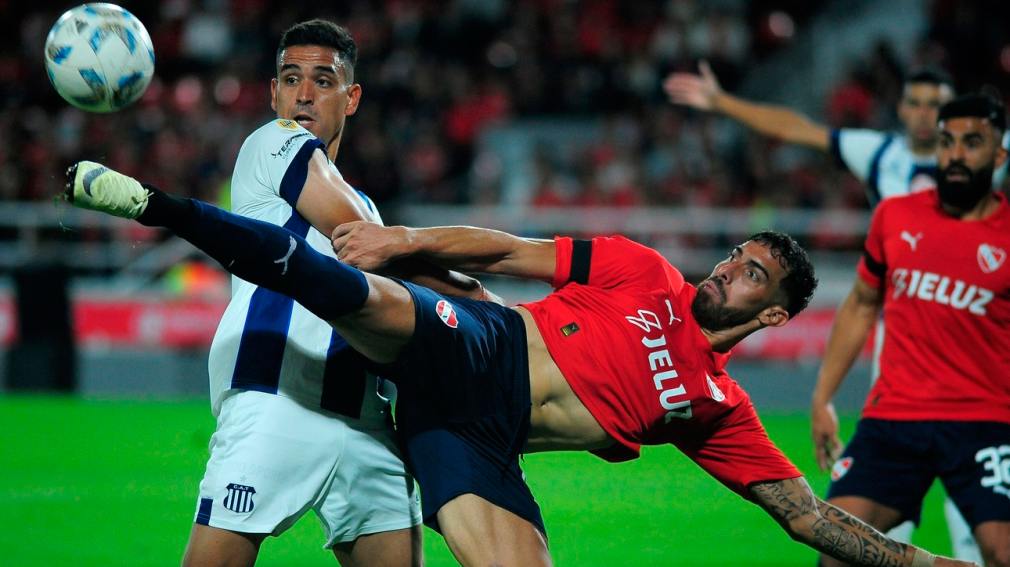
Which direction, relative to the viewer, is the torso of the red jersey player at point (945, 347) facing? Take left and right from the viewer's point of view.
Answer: facing the viewer

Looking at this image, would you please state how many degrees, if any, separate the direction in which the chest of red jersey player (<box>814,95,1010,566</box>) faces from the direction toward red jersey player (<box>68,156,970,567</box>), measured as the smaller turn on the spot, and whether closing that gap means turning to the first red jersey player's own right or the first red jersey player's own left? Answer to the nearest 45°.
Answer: approximately 45° to the first red jersey player's own right

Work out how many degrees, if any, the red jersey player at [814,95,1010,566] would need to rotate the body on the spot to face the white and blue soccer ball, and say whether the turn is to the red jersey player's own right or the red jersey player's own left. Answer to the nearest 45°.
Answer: approximately 45° to the red jersey player's own right

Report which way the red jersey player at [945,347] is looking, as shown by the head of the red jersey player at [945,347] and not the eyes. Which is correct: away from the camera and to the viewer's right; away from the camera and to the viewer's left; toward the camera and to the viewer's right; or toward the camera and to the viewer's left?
toward the camera and to the viewer's left
